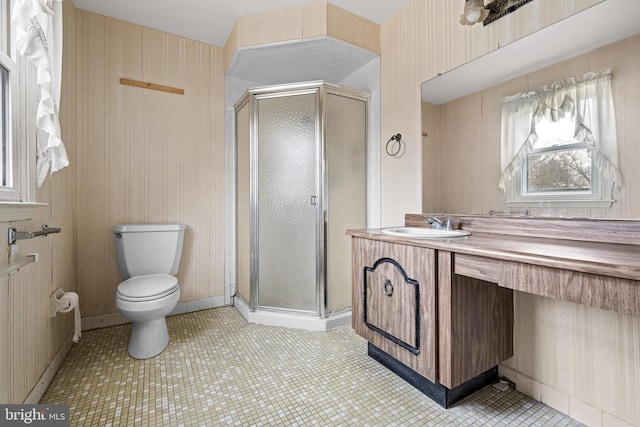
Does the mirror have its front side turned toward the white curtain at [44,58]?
yes

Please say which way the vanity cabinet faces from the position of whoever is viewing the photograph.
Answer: facing the viewer and to the left of the viewer

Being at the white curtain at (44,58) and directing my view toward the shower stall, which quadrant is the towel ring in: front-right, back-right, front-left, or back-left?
front-right

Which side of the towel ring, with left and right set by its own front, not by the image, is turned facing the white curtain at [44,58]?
front

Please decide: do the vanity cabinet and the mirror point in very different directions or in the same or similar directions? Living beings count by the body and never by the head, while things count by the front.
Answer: same or similar directions

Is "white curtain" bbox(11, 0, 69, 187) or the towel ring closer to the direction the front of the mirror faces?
the white curtain

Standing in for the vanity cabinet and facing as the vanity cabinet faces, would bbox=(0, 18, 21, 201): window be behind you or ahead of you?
ahead

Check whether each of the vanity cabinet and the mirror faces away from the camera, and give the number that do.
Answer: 0

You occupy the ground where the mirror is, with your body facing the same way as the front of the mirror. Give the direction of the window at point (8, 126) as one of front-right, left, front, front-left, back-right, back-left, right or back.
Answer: front

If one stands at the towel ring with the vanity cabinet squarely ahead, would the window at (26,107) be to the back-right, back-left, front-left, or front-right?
front-right

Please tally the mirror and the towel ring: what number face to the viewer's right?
0

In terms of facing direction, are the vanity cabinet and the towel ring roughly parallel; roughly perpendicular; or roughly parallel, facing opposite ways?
roughly parallel

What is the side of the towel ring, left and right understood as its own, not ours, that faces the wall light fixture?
left
